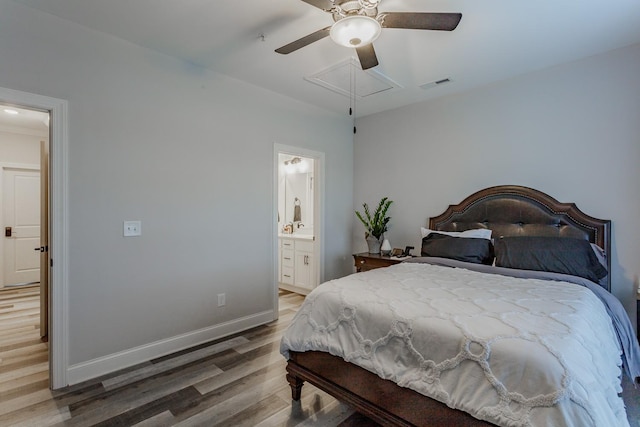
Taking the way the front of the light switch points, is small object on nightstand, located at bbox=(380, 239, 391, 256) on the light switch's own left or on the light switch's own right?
on the light switch's own left

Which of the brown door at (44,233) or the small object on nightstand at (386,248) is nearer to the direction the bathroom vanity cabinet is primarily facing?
the brown door

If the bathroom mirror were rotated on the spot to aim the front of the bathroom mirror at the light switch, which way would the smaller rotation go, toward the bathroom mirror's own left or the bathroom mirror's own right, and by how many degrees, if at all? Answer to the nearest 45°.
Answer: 0° — it already faces it

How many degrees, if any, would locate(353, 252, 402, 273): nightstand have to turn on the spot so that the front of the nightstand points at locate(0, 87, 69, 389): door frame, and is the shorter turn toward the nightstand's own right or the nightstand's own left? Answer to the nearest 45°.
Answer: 0° — it already faces it

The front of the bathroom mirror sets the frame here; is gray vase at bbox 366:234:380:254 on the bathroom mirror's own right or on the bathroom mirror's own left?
on the bathroom mirror's own left

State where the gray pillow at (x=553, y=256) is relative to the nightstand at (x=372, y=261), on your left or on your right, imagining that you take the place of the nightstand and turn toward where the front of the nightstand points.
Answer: on your left

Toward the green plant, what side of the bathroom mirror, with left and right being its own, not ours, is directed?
left

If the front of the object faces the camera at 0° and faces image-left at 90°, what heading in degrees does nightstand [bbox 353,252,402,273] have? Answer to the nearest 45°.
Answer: approximately 45°

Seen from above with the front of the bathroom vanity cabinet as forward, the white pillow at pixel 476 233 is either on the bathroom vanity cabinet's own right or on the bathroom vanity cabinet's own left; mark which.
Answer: on the bathroom vanity cabinet's own left

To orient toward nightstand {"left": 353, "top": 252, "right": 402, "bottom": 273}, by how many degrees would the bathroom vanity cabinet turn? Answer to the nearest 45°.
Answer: approximately 90° to its left

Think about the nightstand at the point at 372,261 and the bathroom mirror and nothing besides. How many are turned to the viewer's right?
0
